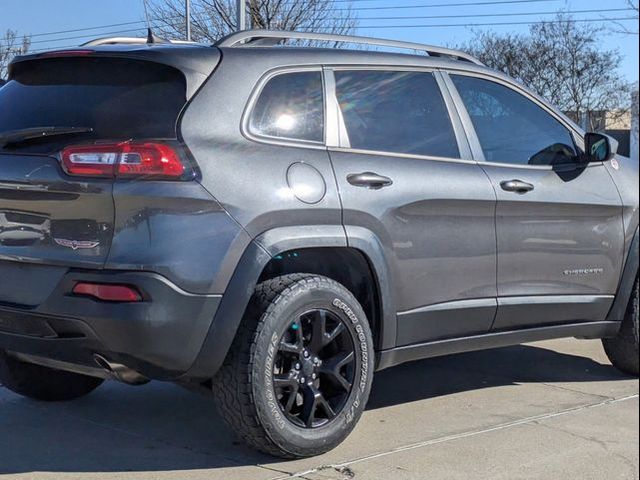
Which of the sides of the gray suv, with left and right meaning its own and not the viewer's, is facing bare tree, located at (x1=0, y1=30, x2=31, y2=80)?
left

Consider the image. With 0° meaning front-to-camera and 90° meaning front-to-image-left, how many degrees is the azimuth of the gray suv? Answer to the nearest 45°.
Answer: approximately 225°
